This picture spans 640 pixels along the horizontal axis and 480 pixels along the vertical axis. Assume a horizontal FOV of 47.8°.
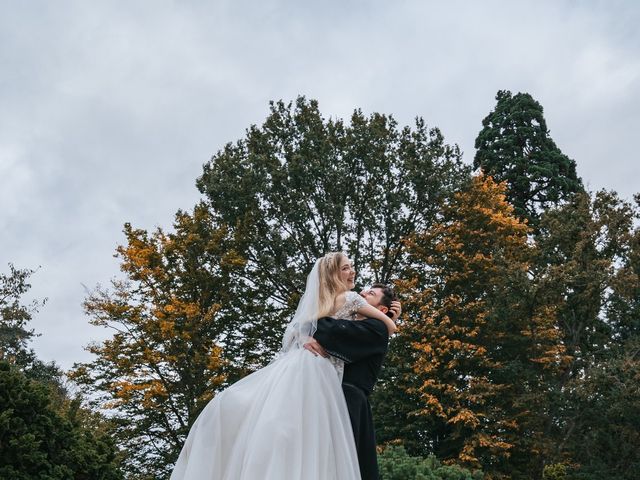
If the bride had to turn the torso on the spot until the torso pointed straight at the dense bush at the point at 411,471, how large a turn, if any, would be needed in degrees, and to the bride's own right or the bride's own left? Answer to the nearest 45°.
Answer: approximately 90° to the bride's own left

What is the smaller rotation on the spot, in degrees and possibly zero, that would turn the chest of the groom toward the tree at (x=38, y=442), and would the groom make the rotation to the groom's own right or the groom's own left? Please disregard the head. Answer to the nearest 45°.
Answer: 0° — they already face it

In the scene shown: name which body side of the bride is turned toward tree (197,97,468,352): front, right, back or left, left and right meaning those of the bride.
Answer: left

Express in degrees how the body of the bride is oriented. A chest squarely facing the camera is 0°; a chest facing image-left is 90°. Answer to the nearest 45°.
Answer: approximately 270°

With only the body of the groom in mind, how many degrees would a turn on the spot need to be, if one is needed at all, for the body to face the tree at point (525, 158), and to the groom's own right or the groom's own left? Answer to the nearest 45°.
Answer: approximately 90° to the groom's own right

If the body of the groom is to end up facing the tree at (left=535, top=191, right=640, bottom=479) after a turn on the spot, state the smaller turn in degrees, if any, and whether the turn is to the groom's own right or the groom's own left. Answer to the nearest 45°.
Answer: approximately 135° to the groom's own right

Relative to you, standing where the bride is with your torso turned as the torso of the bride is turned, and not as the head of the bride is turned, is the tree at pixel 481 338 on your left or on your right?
on your left

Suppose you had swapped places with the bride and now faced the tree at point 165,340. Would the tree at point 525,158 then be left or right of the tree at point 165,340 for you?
right

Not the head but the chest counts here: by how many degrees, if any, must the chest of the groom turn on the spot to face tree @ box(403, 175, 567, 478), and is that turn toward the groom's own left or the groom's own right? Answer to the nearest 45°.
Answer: approximately 90° to the groom's own right

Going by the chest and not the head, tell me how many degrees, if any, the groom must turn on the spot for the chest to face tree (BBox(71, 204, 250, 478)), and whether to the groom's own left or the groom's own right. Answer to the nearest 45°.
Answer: approximately 90° to the groom's own right

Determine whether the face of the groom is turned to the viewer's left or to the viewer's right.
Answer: to the viewer's left

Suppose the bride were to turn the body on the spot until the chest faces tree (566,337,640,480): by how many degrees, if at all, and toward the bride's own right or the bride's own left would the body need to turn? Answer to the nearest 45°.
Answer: approximately 45° to the bride's own left

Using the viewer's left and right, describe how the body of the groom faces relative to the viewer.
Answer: facing to the left of the viewer
